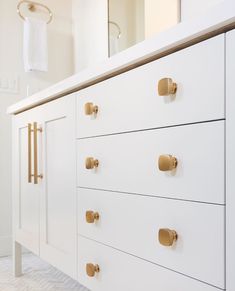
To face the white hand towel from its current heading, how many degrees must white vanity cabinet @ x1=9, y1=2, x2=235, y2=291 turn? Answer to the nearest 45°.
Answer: approximately 90° to its right

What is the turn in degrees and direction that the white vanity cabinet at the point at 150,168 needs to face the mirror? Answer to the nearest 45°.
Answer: approximately 135° to its right

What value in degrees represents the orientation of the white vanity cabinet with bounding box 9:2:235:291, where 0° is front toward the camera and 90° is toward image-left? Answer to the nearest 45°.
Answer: approximately 45°

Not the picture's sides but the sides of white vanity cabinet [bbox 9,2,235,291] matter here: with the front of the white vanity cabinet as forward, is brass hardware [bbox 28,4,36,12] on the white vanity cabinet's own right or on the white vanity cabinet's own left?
on the white vanity cabinet's own right
